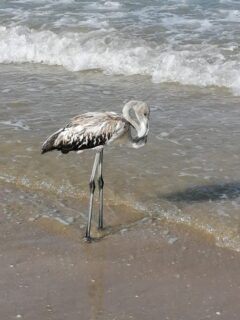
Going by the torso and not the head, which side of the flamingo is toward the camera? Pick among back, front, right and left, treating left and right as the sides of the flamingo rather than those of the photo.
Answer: right
